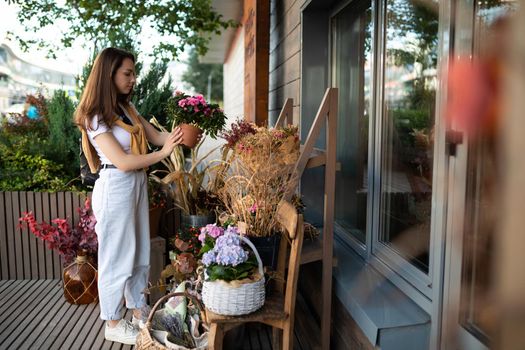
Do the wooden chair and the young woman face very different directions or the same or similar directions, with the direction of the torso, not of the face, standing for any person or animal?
very different directions

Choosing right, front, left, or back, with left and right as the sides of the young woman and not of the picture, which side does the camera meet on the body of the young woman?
right

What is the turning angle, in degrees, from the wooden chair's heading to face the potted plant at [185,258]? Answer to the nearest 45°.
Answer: approximately 45° to its right

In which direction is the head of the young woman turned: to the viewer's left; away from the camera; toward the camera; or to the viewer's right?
to the viewer's right

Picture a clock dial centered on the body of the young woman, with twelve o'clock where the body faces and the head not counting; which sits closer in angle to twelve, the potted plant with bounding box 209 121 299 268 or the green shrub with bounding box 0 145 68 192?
the potted plant

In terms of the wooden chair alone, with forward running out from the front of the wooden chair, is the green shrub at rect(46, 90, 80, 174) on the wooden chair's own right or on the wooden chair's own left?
on the wooden chair's own right

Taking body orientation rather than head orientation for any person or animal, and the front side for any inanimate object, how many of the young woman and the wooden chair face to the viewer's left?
1

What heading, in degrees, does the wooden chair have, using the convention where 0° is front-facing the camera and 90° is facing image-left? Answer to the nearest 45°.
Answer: approximately 90°
